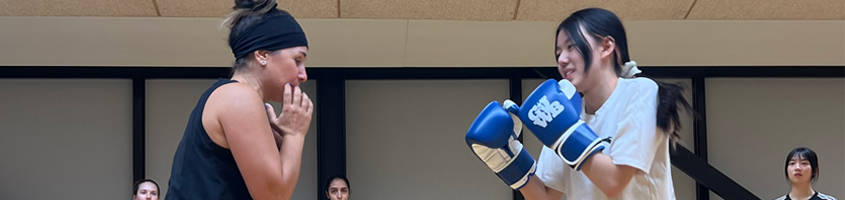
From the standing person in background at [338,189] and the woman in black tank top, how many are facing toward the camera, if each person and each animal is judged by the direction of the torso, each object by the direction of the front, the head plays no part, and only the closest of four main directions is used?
1

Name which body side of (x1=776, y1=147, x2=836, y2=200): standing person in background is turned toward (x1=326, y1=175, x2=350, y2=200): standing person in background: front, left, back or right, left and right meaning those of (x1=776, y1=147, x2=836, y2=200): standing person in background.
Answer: right

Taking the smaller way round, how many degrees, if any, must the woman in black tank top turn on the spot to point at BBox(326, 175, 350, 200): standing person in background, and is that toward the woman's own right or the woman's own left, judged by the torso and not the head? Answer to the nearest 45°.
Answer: approximately 90° to the woman's own left

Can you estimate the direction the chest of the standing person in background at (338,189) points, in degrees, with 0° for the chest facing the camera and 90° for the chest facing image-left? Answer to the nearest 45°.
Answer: approximately 0°

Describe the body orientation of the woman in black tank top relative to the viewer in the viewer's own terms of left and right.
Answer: facing to the right of the viewer

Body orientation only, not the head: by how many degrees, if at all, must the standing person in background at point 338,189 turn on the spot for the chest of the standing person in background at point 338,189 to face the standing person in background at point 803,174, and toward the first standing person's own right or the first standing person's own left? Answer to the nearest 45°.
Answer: approximately 90° to the first standing person's own left

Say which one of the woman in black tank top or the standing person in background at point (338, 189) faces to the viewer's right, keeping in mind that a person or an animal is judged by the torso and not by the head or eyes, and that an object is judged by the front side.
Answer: the woman in black tank top

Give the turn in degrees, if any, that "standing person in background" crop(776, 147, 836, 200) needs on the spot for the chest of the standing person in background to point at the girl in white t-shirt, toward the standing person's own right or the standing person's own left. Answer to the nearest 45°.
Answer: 0° — they already face them

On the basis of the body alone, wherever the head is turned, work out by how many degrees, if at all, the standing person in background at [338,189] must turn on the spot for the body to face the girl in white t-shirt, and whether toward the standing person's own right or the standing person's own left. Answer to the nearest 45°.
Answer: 0° — they already face them

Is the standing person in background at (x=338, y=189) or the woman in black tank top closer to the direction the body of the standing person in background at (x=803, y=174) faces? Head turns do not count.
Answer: the woman in black tank top
